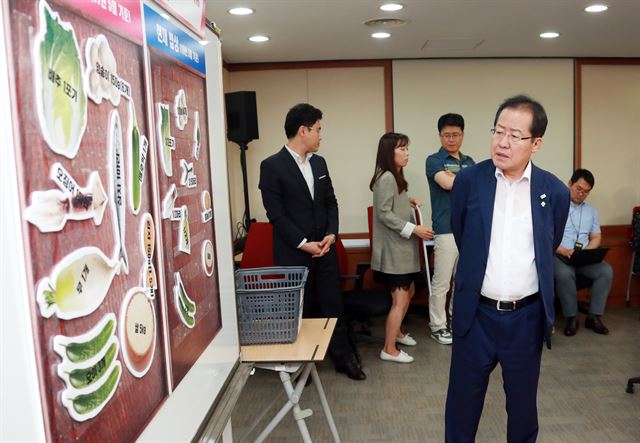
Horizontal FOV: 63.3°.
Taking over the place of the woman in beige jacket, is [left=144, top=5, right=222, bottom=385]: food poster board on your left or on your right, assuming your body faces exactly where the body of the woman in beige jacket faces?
on your right

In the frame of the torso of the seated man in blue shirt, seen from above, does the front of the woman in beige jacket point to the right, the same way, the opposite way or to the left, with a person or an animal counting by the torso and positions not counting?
to the left

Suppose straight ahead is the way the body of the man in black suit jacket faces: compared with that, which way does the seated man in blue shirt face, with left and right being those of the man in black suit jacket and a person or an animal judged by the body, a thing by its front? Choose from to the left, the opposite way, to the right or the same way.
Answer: to the right

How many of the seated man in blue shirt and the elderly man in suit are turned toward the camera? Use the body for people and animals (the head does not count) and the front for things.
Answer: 2

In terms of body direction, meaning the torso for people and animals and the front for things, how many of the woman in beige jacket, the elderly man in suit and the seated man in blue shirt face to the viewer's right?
1

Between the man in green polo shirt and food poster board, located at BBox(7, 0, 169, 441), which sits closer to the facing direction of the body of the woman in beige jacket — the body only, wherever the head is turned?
the man in green polo shirt

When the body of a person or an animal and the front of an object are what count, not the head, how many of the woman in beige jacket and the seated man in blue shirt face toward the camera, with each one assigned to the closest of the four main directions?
1

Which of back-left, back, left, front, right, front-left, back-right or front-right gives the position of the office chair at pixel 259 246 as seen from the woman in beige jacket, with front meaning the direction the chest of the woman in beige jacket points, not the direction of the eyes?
back

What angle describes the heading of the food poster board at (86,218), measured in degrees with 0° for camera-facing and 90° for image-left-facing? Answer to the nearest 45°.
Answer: approximately 315°

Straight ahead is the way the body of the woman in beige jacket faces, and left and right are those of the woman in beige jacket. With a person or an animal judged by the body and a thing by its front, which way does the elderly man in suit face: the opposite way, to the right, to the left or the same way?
to the right

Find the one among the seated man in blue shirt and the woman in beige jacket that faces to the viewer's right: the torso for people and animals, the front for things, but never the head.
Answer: the woman in beige jacket

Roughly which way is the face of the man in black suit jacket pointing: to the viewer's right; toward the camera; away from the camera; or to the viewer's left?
to the viewer's right

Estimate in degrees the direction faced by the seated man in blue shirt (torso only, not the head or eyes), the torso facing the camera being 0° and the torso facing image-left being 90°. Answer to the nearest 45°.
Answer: approximately 0°

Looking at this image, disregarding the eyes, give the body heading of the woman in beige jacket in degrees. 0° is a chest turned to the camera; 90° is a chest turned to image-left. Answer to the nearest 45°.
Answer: approximately 270°

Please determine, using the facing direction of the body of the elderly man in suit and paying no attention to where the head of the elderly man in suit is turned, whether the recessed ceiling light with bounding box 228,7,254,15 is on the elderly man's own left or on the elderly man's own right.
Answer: on the elderly man's own right
